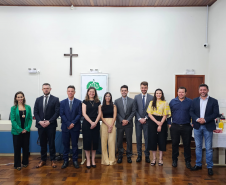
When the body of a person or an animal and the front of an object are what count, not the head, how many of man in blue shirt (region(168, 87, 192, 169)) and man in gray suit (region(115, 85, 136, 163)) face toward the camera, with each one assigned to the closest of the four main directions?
2

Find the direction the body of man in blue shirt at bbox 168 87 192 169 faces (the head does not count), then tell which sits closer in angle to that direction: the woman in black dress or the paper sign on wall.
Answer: the woman in black dress

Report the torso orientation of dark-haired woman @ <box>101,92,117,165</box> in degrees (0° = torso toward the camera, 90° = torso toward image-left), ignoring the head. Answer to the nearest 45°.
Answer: approximately 0°

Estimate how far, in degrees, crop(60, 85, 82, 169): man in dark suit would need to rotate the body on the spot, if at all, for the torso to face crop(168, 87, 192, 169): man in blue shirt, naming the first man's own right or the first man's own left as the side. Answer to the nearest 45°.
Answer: approximately 90° to the first man's own left

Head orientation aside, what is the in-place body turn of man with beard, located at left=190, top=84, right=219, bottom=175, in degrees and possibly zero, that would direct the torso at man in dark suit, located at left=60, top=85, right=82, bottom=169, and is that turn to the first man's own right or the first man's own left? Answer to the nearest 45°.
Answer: approximately 90° to the first man's own right

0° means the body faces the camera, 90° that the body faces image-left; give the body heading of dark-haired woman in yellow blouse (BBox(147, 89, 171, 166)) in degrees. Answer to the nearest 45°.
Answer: approximately 0°

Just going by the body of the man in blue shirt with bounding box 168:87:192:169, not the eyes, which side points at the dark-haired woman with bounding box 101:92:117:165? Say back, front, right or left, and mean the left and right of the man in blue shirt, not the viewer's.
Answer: right

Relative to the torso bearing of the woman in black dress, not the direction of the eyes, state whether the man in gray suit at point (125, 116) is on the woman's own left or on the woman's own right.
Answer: on the woman's own left
